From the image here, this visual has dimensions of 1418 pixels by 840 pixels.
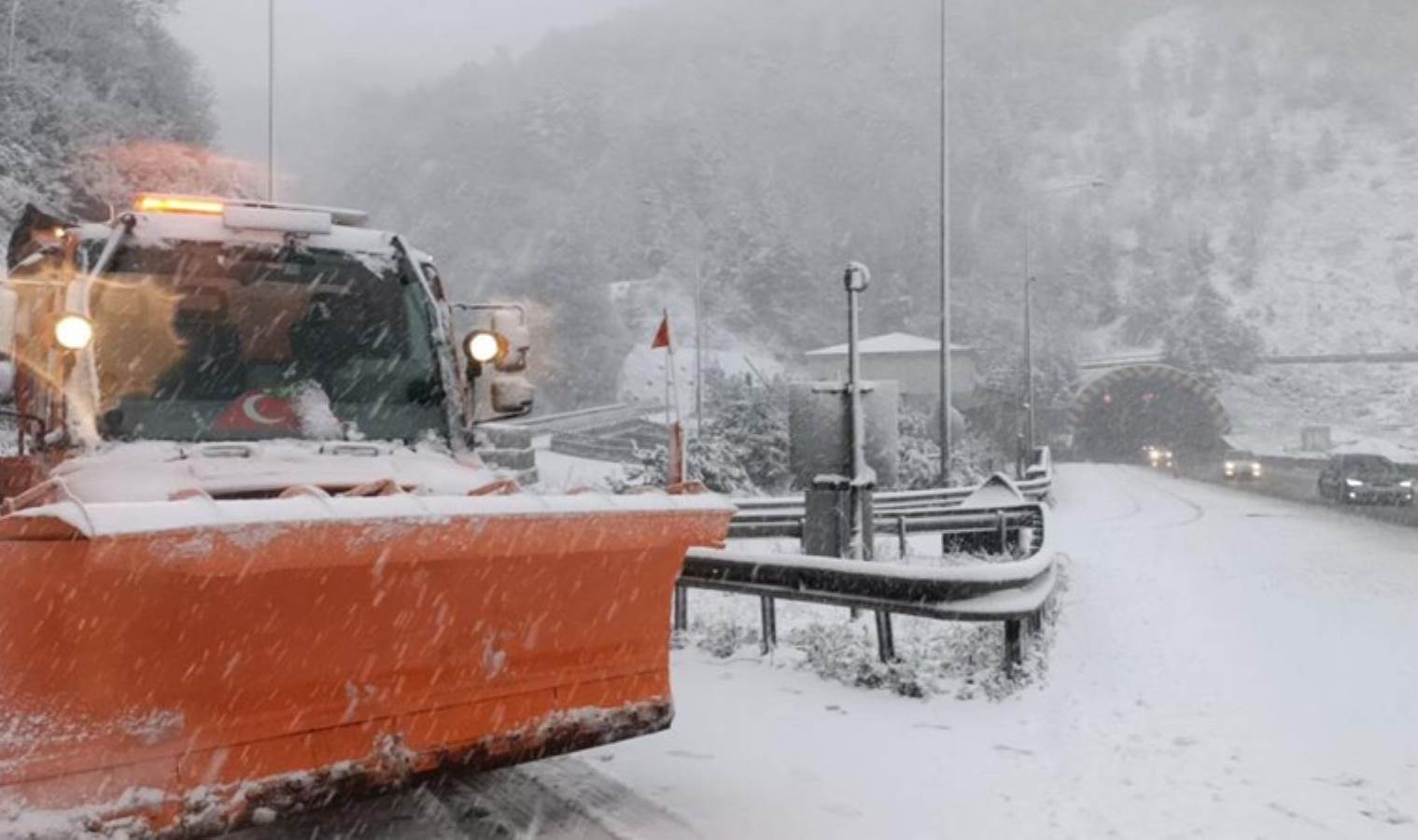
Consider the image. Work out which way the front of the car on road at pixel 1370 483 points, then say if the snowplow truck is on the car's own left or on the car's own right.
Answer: on the car's own right

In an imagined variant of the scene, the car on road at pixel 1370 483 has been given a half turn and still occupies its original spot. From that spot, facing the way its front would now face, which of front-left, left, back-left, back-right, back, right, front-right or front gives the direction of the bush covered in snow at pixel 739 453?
left

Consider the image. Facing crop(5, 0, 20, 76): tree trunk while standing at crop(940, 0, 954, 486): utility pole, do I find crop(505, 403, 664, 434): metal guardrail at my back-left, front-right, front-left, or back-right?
front-right

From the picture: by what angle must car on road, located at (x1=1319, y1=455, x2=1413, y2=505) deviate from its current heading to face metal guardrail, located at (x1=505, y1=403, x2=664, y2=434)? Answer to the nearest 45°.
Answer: approximately 135° to its right

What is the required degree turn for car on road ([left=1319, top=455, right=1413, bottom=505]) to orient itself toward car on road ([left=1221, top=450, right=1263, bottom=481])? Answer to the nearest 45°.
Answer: approximately 135° to its left

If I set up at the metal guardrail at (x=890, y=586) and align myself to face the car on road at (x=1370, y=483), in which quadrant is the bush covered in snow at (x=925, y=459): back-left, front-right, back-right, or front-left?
front-left

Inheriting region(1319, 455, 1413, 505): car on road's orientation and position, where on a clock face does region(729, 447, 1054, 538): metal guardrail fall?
The metal guardrail is roughly at 2 o'clock from the car on road.

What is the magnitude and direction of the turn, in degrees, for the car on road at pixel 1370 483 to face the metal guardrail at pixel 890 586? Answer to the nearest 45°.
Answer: approximately 45° to its right

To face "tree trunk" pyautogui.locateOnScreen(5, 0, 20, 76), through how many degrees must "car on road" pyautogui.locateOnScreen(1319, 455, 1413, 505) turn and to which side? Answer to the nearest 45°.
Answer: approximately 90° to its right

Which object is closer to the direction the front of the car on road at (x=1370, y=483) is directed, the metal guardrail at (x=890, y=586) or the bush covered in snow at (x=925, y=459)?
the metal guardrail

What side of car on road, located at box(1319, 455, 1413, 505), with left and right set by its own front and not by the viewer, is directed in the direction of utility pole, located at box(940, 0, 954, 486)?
right
